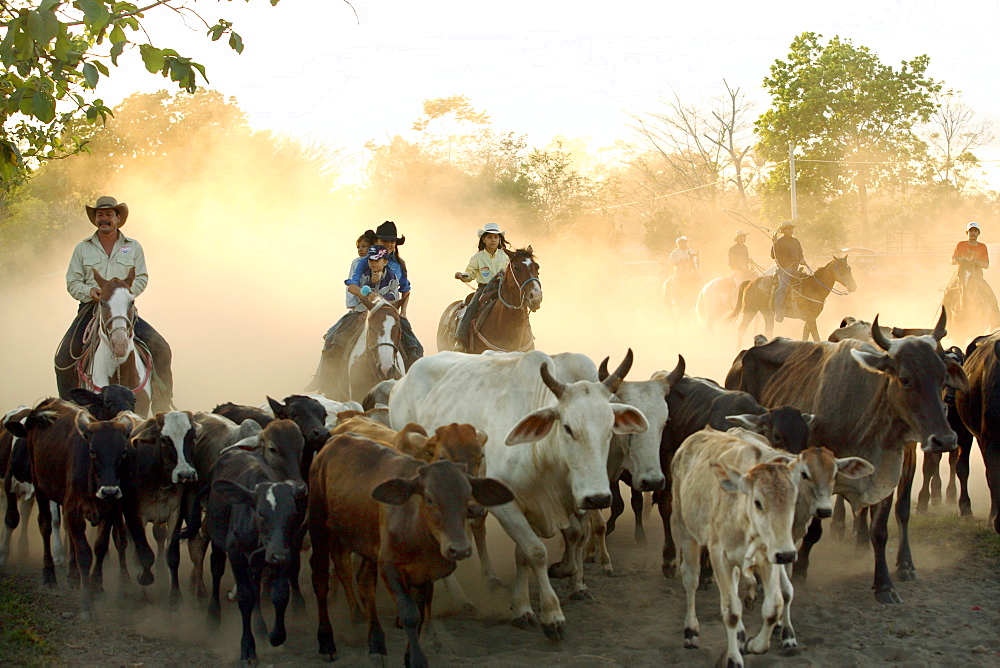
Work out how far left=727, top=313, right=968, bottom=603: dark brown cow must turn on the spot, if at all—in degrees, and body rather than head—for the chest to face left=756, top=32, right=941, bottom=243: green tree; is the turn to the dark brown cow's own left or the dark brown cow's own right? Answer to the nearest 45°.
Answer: approximately 135° to the dark brown cow's own left

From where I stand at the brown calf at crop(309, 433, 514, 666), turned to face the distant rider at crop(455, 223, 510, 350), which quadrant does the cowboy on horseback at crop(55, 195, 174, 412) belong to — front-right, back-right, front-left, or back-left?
front-left

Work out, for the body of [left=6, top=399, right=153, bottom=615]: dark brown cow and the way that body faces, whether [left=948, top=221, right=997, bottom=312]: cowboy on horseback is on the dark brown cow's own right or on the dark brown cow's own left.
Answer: on the dark brown cow's own left

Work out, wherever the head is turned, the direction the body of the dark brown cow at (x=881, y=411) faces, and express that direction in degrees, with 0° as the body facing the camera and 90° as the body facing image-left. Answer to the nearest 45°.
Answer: approximately 315°

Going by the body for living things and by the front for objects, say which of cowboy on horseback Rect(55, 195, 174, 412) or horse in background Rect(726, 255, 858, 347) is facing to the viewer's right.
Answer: the horse in background

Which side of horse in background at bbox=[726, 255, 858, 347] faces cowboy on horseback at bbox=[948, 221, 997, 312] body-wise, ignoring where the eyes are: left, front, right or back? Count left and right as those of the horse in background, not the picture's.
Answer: front

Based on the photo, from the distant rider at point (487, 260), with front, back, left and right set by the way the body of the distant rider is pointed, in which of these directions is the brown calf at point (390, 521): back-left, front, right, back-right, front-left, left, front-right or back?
front-right

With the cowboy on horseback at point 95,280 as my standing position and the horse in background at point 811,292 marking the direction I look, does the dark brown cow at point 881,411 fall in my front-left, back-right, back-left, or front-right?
front-right

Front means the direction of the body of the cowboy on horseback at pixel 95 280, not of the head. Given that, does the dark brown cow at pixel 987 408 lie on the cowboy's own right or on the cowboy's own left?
on the cowboy's own left

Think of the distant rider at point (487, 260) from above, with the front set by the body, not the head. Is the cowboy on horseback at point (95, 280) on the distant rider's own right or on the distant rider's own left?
on the distant rider's own right

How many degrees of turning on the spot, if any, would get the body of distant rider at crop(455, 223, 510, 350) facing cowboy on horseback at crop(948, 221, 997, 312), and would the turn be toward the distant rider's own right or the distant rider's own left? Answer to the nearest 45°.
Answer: approximately 90° to the distant rider's own left

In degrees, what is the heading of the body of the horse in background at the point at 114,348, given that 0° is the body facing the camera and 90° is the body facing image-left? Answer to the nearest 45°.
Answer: approximately 0°

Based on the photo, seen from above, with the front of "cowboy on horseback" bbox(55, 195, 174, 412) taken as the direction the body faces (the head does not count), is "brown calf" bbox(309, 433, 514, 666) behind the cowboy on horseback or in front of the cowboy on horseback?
in front

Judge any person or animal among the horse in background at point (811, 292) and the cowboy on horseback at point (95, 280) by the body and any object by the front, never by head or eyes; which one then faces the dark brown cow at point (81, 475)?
the cowboy on horseback

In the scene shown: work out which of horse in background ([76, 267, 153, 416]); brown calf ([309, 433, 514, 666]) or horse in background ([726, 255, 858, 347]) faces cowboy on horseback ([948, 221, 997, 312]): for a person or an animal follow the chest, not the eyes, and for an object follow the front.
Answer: horse in background ([726, 255, 858, 347])
